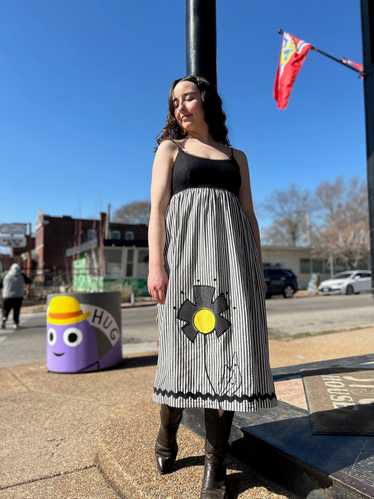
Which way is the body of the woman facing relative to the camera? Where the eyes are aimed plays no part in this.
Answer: toward the camera

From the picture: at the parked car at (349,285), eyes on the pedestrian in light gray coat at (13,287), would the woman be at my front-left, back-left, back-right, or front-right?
front-left

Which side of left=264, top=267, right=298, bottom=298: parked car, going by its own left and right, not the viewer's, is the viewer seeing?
left

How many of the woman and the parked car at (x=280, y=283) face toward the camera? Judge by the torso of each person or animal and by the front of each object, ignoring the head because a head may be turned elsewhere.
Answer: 1

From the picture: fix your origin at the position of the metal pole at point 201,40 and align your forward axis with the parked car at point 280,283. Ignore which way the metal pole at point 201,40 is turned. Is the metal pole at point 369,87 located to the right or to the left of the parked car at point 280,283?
right

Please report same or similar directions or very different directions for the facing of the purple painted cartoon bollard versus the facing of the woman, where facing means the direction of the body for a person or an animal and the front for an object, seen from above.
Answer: same or similar directions

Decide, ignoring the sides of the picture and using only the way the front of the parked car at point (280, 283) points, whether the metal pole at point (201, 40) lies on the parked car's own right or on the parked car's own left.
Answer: on the parked car's own left

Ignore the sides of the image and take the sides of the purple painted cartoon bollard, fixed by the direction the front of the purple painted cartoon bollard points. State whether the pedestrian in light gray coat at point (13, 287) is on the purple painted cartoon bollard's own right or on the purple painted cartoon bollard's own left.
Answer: on the purple painted cartoon bollard's own right

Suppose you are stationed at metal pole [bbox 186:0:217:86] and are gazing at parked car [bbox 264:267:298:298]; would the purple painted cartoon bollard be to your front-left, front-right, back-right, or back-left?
front-left

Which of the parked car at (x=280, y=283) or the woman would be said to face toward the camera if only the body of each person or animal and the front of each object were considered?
the woman

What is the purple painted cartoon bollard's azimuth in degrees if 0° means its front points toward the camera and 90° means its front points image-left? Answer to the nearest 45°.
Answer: approximately 45°

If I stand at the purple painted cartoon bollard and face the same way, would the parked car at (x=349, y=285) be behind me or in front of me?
behind

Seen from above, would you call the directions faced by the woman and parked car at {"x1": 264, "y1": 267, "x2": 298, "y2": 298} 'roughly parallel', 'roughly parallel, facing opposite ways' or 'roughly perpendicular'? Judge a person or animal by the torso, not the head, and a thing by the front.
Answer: roughly perpendicular

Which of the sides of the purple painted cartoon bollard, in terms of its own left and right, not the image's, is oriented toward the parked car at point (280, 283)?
back

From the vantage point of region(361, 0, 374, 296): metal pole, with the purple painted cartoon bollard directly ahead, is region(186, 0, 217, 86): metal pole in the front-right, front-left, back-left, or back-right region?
front-left

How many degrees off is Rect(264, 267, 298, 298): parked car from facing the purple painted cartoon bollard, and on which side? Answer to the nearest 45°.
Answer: approximately 90° to its left

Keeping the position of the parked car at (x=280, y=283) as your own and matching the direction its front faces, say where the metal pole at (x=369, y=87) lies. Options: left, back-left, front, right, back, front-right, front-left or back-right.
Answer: left

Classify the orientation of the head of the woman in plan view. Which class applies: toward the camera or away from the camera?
toward the camera
